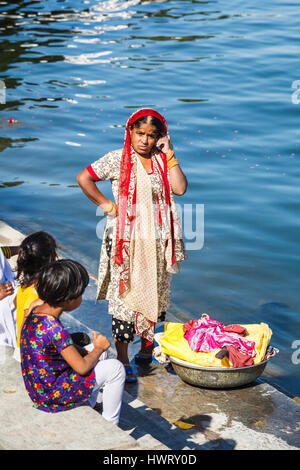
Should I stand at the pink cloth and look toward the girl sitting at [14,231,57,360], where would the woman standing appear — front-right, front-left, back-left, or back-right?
front-right

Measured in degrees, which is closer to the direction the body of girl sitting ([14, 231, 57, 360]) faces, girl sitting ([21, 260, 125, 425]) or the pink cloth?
the pink cloth

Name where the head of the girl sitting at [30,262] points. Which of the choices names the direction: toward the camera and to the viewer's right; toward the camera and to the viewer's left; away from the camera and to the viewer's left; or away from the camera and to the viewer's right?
away from the camera and to the viewer's right

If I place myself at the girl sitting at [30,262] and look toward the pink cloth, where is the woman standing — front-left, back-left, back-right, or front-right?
front-left

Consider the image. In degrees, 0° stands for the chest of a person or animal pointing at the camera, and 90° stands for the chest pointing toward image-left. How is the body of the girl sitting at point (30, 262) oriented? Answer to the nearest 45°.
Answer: approximately 225°

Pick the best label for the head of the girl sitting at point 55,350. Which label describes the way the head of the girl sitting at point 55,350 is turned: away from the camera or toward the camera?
away from the camera

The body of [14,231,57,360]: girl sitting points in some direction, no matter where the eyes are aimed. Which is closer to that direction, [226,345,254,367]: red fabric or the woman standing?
the woman standing

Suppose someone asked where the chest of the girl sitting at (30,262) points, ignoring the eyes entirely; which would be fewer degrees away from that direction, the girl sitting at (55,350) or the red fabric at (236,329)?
the red fabric

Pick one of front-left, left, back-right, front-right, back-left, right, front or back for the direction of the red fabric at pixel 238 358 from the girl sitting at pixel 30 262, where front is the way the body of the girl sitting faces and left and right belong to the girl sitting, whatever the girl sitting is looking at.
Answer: front-right

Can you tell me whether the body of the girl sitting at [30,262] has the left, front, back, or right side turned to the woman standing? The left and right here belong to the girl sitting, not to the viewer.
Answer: front

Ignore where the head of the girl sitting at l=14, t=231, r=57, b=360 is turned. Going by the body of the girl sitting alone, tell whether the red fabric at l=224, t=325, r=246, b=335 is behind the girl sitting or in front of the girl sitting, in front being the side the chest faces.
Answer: in front

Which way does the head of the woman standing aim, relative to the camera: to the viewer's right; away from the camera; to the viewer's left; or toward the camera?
toward the camera

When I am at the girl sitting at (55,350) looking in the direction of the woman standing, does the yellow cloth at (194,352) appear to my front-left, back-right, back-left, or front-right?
front-right

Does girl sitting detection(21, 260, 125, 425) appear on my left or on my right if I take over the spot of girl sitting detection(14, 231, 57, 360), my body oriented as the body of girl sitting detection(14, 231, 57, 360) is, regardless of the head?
on my right

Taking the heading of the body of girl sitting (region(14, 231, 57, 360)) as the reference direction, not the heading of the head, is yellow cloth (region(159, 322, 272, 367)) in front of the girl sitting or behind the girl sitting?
in front

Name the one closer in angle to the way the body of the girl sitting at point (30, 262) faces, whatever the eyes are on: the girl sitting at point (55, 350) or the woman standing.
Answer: the woman standing
